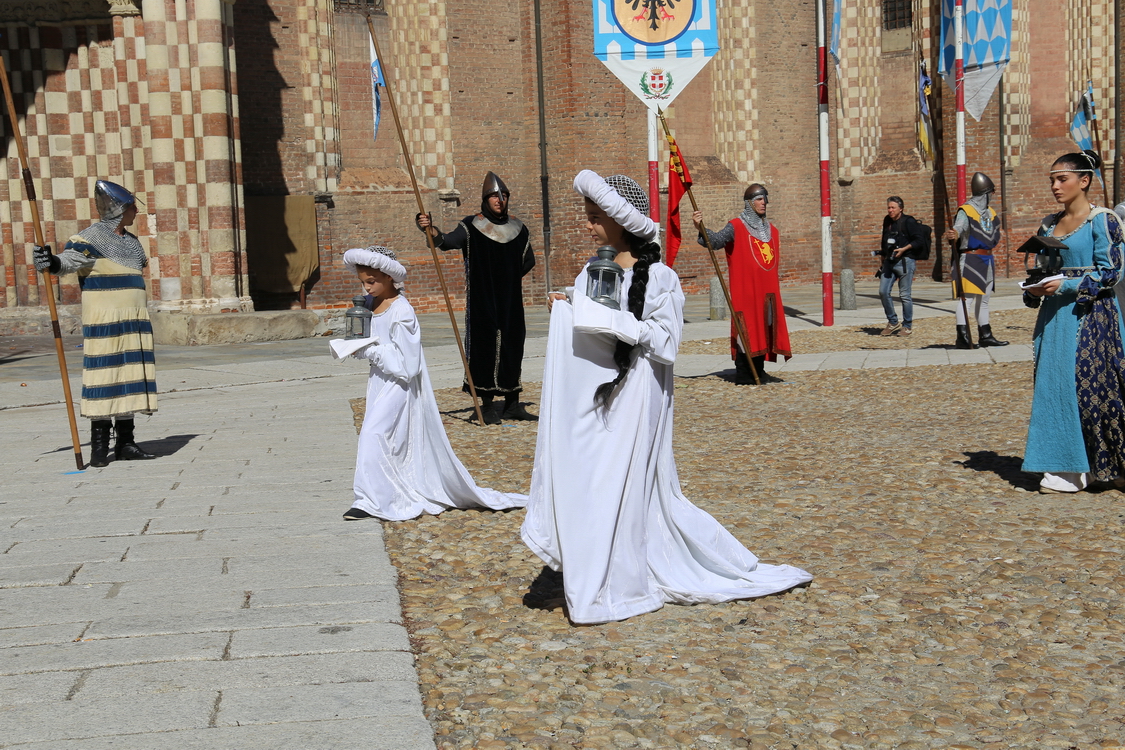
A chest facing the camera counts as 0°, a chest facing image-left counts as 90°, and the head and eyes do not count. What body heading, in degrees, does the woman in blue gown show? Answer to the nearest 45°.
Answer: approximately 45°

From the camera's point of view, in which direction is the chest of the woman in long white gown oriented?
to the viewer's left

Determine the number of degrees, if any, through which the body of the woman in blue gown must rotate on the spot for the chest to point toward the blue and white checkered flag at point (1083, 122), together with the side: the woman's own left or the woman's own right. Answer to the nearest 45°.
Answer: approximately 135° to the woman's own right

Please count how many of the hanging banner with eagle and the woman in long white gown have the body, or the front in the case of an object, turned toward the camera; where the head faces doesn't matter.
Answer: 1

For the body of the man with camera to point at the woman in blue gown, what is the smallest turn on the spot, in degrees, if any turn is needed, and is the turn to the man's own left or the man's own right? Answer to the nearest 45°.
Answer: approximately 45° to the man's own left

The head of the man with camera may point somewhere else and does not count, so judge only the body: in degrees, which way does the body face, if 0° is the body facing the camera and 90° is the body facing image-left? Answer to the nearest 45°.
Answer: approximately 45°

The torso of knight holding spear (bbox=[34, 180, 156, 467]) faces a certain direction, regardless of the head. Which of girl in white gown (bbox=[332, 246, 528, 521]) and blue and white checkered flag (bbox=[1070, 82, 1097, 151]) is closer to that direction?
the girl in white gown

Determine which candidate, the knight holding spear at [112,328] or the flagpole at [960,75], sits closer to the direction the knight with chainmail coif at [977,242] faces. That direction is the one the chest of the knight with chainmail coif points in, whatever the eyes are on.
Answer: the knight holding spear
